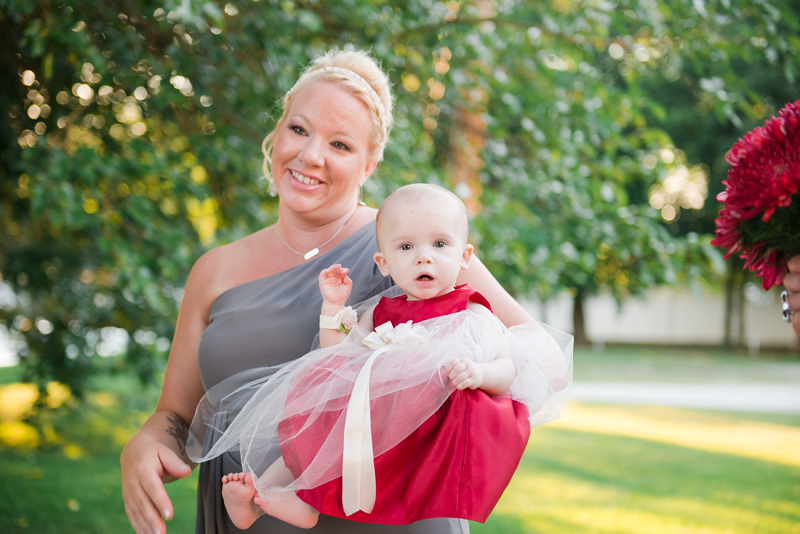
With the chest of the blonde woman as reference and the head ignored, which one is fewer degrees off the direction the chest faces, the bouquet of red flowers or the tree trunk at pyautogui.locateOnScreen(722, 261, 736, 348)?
the bouquet of red flowers

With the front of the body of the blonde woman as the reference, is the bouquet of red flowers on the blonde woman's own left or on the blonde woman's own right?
on the blonde woman's own left

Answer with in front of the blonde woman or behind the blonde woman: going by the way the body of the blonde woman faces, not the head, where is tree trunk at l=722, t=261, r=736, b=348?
behind

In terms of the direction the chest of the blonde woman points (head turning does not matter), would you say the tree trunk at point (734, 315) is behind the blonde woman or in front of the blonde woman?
behind

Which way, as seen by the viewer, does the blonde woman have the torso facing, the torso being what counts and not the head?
toward the camera

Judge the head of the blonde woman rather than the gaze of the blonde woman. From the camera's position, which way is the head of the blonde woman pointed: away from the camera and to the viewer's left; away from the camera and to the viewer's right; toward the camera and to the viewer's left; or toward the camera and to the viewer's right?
toward the camera and to the viewer's left
